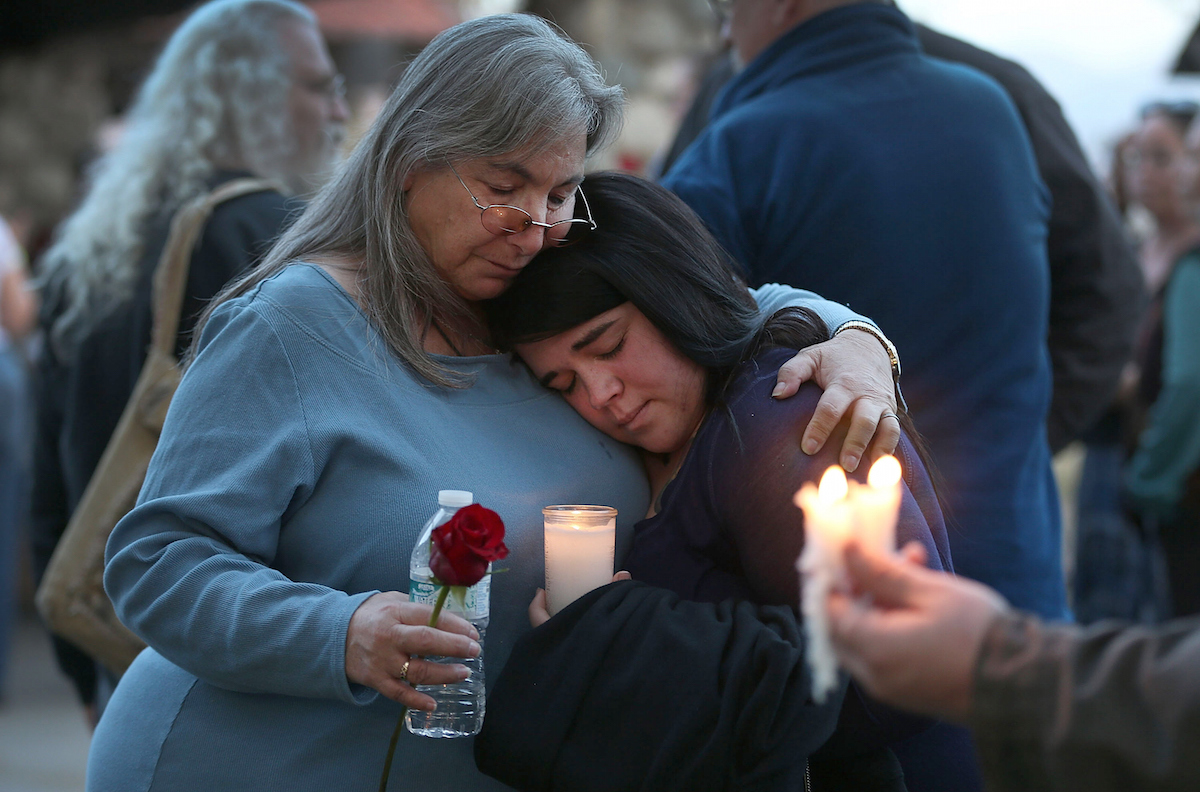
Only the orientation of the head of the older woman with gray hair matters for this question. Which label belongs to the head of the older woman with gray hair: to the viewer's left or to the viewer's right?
to the viewer's right

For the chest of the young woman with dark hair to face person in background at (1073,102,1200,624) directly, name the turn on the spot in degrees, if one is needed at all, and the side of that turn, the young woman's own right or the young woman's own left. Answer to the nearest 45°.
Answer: approximately 180°

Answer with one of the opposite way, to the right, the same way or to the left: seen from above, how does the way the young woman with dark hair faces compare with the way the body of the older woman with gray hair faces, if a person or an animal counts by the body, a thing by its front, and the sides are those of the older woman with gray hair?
to the right

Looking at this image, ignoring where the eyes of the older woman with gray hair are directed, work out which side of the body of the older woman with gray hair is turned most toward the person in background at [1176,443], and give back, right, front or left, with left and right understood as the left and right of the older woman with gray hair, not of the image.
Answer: left

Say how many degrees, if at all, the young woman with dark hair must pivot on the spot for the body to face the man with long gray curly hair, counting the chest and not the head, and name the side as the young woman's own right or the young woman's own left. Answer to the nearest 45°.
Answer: approximately 90° to the young woman's own right

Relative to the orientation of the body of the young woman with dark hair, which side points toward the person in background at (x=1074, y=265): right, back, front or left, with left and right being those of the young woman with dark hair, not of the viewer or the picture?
back

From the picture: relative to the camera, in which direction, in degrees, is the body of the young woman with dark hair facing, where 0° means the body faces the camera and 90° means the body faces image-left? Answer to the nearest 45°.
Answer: approximately 45°

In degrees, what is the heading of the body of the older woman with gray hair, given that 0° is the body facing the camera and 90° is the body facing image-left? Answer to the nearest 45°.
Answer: approximately 315°
